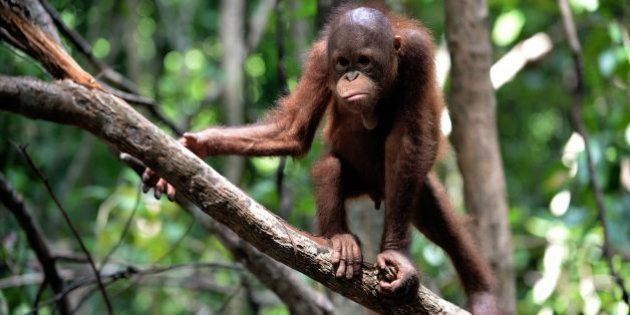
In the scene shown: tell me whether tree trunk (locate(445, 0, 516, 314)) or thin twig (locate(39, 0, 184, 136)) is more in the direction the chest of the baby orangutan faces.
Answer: the thin twig

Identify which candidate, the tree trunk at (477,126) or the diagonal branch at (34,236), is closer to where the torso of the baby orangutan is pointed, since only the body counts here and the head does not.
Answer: the diagonal branch

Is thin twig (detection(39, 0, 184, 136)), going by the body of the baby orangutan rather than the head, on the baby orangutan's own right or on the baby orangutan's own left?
on the baby orangutan's own right

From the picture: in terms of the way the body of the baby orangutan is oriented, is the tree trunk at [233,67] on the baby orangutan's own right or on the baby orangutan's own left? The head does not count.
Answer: on the baby orangutan's own right

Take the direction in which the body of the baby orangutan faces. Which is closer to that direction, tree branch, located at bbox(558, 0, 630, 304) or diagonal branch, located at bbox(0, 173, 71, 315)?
the diagonal branch

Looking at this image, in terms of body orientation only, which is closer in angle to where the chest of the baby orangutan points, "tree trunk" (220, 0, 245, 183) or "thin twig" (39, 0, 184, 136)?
the thin twig

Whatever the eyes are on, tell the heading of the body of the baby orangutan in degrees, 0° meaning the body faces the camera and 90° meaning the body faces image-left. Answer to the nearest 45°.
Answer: approximately 45°

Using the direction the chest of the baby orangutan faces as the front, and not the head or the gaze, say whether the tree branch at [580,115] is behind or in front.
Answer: behind

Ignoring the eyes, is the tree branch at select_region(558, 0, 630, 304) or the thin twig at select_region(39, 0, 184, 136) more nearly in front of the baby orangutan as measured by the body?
the thin twig
